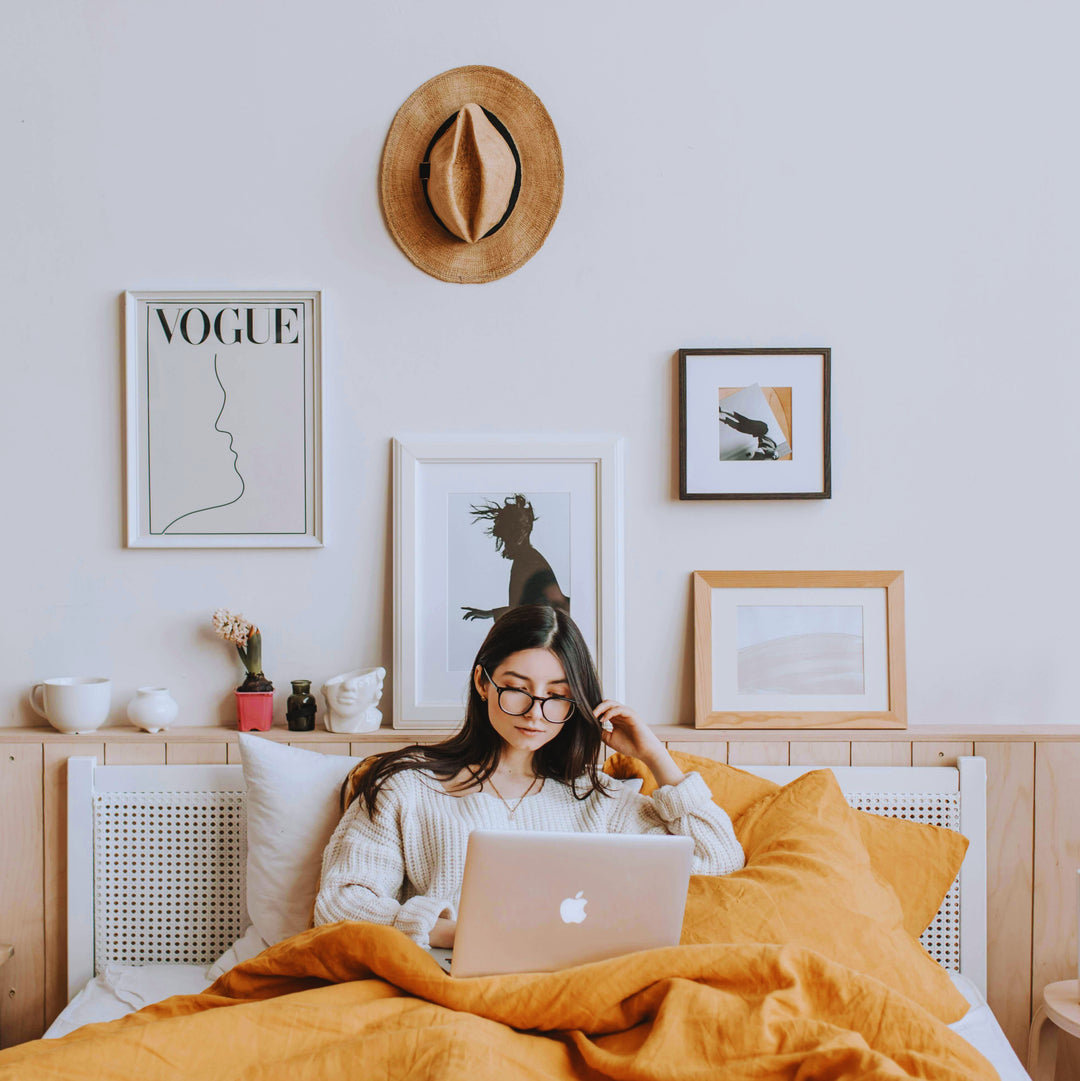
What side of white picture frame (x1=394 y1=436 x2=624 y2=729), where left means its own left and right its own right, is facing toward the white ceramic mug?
right

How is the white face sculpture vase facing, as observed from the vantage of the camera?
facing the viewer and to the left of the viewer

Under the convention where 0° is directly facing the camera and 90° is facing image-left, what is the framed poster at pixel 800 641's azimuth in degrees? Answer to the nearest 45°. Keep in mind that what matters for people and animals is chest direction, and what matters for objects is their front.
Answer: approximately 0°

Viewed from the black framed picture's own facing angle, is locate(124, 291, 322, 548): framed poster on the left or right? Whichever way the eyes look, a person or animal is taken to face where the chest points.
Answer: on its right

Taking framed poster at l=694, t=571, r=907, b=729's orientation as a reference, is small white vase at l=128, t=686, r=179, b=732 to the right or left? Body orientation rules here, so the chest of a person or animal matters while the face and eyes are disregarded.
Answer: on its right

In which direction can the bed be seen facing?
toward the camera

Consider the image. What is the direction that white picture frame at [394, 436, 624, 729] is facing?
toward the camera

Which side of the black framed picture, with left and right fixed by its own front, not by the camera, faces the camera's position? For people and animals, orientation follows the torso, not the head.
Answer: front

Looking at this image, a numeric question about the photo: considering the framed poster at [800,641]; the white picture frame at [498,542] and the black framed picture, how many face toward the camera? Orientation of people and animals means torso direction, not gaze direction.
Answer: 3

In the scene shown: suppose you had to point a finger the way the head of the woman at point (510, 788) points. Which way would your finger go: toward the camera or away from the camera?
toward the camera
